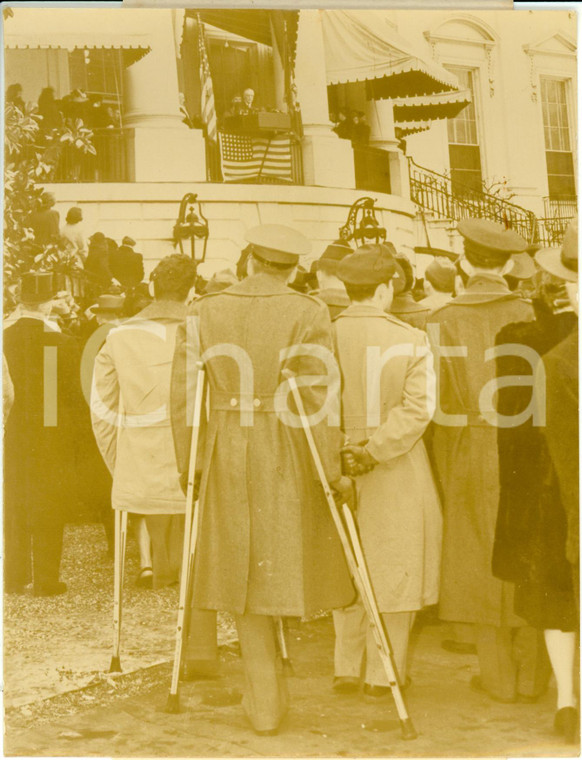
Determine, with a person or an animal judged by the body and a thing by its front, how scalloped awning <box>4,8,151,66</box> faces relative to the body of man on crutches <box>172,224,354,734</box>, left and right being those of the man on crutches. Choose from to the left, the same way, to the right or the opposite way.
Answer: the opposite way

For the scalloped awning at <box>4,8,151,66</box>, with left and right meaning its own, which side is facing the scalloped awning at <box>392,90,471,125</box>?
left

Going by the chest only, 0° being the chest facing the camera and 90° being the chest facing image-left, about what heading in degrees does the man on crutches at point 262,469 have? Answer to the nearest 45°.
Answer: approximately 180°

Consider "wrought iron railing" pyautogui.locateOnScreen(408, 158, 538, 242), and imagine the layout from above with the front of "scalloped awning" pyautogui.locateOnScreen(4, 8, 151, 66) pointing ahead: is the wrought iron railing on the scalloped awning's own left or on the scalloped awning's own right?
on the scalloped awning's own left

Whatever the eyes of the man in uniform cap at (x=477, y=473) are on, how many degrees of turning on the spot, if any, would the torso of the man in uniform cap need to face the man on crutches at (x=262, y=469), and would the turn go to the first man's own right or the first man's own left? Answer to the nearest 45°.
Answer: approximately 135° to the first man's own left

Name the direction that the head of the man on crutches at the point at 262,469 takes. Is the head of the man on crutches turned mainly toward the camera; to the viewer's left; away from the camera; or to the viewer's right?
away from the camera

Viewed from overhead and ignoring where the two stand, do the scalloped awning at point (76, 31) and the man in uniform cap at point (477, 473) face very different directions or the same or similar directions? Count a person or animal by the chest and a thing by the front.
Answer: very different directions

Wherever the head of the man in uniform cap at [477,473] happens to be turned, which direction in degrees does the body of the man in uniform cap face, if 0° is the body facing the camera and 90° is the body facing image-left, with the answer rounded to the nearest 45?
approximately 180°

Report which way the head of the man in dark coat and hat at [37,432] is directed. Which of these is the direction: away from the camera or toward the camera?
away from the camera

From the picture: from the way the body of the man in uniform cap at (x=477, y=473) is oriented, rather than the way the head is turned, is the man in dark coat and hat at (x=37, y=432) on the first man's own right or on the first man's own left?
on the first man's own left
